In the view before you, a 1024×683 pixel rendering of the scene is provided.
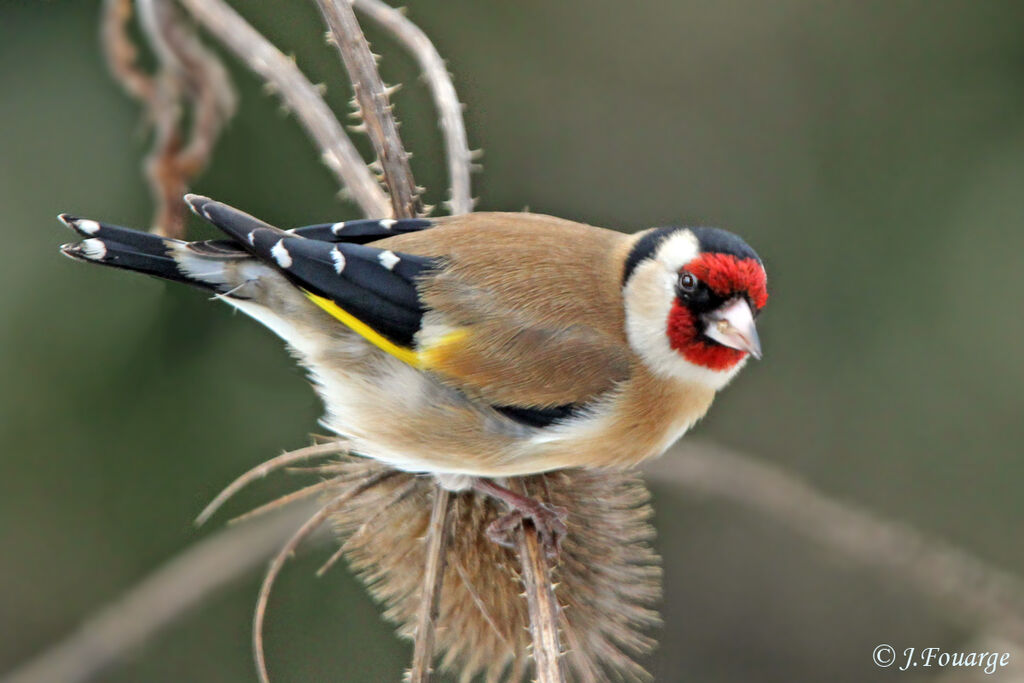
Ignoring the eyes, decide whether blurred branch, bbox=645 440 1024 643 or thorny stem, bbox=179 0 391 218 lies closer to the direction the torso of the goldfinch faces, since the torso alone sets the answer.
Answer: the blurred branch

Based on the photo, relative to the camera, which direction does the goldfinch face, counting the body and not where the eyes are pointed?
to the viewer's right

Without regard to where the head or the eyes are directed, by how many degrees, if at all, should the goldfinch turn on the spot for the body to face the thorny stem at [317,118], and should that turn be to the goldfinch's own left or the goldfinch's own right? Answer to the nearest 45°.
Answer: approximately 180°
